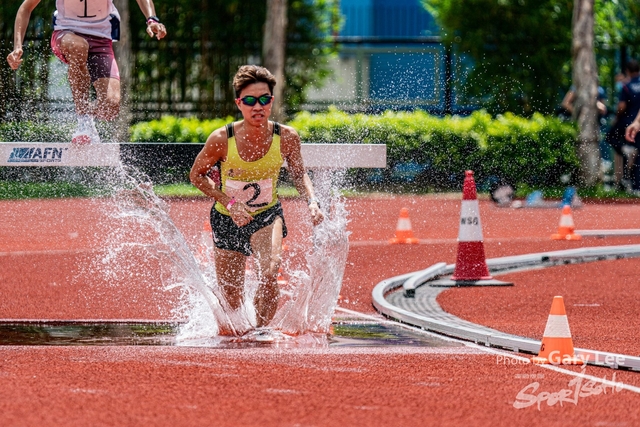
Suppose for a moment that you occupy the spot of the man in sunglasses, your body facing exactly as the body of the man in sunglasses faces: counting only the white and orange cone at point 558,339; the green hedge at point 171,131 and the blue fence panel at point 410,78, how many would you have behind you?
2

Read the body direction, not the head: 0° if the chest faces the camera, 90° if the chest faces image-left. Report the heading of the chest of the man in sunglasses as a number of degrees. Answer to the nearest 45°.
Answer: approximately 0°

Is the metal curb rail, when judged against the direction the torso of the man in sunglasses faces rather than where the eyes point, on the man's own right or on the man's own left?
on the man's own left

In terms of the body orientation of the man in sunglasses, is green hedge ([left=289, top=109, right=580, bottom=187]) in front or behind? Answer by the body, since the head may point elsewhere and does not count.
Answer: behind

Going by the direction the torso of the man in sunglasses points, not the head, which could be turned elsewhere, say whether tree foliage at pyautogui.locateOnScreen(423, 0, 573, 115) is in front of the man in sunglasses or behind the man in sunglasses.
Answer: behind

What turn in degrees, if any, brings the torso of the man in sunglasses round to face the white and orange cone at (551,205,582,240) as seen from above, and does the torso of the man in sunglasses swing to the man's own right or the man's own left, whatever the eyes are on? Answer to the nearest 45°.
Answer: approximately 135° to the man's own left

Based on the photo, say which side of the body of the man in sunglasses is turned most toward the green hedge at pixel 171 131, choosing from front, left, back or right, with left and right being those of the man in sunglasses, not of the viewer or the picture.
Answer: back

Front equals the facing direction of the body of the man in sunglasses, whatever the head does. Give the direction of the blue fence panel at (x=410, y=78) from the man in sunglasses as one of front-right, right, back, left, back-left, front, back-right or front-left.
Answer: back

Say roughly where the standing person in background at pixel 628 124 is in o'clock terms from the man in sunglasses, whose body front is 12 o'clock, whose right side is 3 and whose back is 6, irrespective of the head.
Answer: The standing person in background is roughly at 7 o'clock from the man in sunglasses.

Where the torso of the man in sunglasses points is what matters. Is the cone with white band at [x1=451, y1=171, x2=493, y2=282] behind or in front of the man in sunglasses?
behind

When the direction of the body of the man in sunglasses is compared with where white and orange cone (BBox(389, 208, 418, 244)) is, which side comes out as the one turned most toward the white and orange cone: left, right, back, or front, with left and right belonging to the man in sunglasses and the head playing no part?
back
